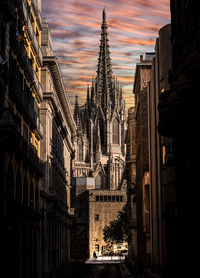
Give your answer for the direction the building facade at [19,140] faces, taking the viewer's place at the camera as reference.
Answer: facing to the right of the viewer
